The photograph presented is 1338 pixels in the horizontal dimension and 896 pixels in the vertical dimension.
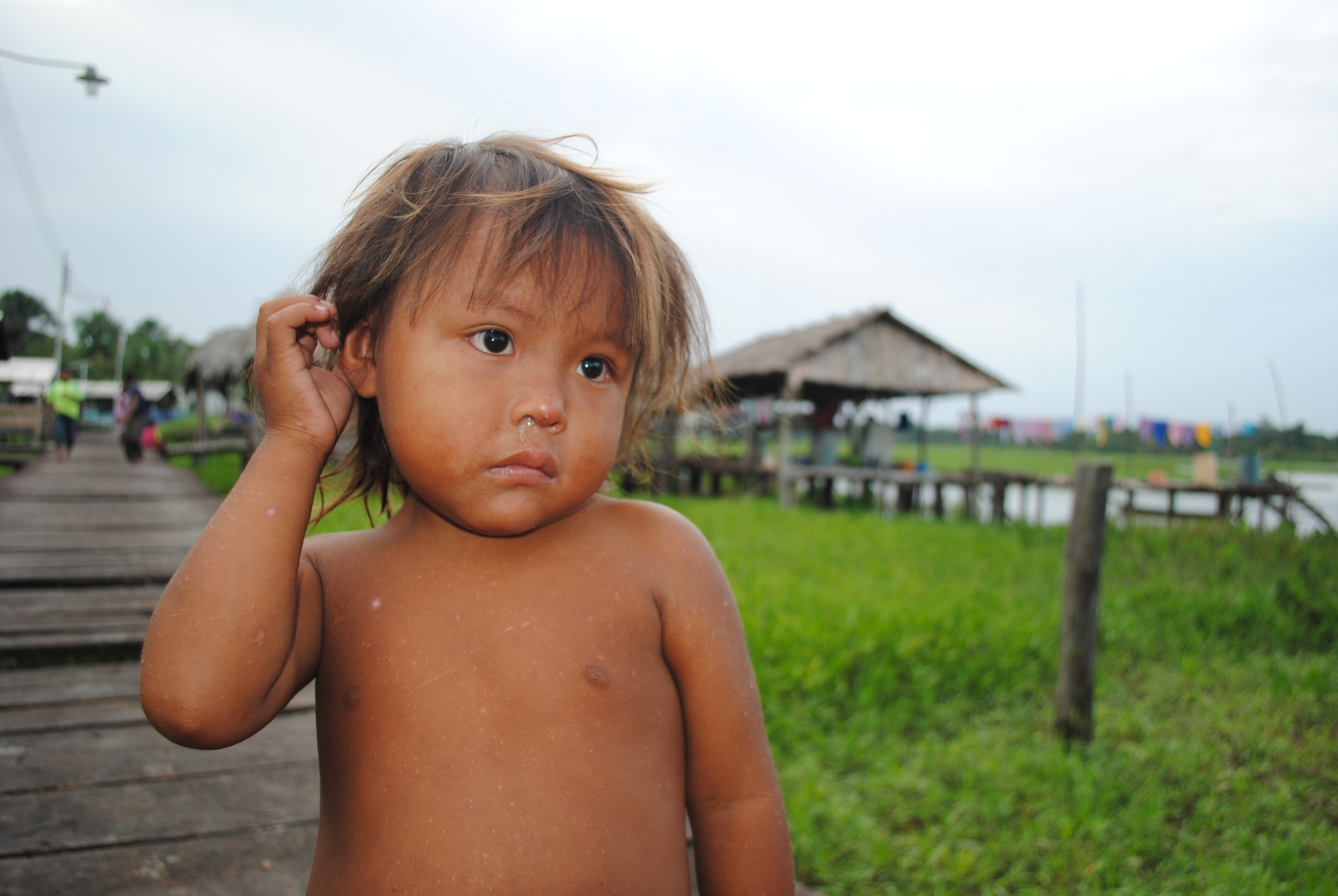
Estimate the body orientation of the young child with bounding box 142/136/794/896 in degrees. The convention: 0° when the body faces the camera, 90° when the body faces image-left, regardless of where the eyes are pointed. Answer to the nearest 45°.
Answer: approximately 0°

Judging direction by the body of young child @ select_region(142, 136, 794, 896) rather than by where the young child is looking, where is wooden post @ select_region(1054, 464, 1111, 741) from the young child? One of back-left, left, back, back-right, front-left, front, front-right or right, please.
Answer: back-left

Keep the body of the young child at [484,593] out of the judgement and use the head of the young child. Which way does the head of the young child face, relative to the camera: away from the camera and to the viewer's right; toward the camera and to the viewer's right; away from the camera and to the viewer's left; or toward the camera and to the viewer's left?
toward the camera and to the viewer's right

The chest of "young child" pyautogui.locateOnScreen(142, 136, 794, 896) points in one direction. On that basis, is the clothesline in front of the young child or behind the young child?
behind

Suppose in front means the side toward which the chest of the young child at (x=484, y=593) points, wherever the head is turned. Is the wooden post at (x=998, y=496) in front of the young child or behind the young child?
behind

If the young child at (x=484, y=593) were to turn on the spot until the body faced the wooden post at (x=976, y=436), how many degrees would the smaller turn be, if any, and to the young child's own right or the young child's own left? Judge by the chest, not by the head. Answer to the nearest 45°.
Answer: approximately 135° to the young child's own left

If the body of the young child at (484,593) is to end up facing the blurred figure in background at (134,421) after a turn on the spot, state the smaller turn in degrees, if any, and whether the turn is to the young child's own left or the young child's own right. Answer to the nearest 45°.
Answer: approximately 180°

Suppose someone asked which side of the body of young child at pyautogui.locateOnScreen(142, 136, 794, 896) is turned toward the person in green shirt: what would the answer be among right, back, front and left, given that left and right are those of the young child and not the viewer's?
back
